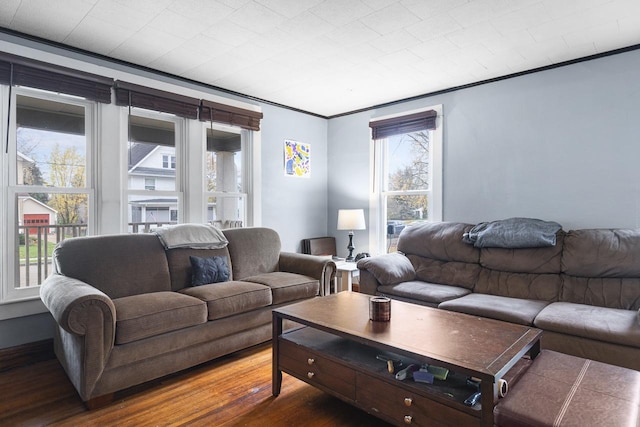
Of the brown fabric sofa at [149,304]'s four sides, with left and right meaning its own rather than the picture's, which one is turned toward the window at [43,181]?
right

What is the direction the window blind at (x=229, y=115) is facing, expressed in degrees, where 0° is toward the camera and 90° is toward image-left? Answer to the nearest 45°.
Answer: approximately 315°

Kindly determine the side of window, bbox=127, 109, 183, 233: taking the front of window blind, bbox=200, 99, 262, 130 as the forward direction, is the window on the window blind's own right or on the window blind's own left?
on the window blind's own right

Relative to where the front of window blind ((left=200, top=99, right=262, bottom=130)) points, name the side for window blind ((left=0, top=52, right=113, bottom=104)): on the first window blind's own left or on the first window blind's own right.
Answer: on the first window blind's own right

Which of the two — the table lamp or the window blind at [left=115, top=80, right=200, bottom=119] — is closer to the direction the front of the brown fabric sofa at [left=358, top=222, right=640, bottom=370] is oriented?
the window blind

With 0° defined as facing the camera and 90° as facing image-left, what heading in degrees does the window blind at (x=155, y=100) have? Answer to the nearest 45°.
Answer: approximately 315°

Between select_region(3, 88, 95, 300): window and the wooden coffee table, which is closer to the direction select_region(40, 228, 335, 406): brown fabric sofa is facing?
the wooden coffee table
